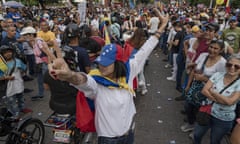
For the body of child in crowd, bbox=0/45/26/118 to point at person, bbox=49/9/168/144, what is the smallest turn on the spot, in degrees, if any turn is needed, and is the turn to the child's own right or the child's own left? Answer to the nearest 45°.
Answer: approximately 45° to the child's own left

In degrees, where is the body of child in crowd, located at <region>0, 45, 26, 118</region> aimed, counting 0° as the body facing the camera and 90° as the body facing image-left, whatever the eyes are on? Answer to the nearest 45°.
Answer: approximately 45°
